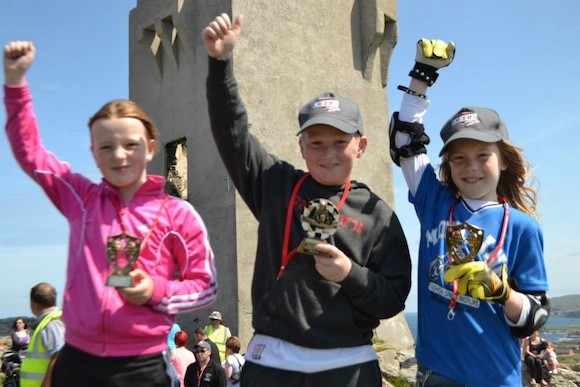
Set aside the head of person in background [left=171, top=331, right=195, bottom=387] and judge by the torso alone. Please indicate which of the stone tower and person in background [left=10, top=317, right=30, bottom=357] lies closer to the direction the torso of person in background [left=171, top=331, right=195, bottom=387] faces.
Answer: the stone tower

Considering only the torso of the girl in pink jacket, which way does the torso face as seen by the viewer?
toward the camera

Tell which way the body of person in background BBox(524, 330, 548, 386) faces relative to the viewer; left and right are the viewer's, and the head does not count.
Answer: facing the viewer

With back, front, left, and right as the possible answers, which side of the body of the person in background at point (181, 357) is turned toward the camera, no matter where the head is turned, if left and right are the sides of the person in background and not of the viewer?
back

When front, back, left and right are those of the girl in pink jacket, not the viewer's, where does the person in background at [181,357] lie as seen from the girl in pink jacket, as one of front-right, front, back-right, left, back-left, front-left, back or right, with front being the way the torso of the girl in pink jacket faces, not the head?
back

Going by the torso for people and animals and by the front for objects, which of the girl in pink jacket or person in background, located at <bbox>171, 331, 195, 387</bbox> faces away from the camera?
the person in background

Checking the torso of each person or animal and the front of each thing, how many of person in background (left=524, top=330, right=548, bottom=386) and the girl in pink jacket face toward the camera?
2

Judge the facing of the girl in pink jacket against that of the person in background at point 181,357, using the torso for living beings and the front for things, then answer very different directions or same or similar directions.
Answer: very different directions
